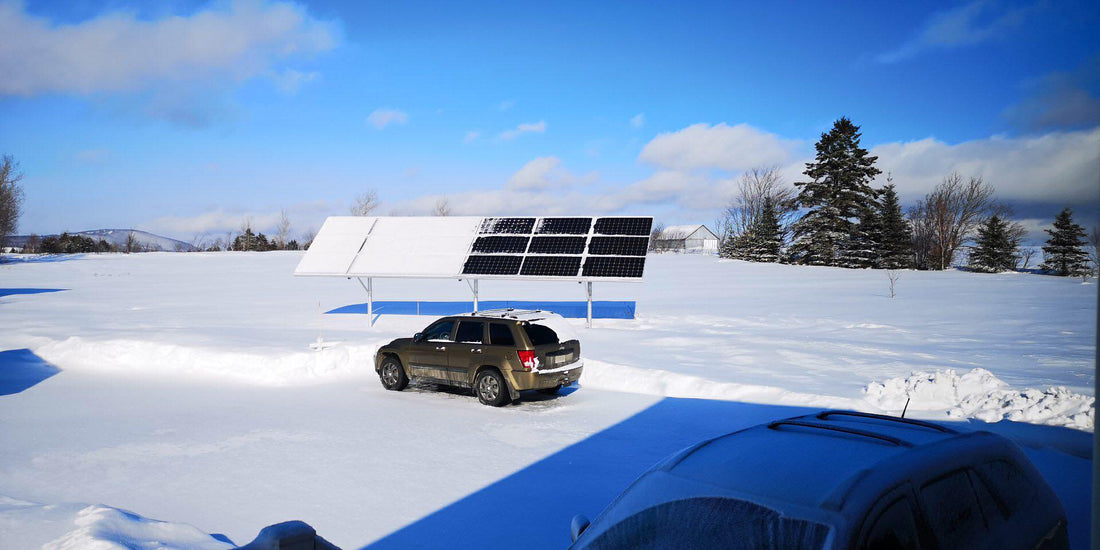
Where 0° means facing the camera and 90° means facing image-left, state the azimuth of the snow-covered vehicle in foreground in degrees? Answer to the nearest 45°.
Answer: approximately 45°

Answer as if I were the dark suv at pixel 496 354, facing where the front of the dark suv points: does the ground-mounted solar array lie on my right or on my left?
on my right

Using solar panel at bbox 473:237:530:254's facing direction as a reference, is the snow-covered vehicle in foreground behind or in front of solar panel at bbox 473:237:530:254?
in front

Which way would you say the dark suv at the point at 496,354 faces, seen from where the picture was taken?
facing away from the viewer and to the left of the viewer

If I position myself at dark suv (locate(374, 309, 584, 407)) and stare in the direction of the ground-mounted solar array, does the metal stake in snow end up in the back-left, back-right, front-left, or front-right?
front-left

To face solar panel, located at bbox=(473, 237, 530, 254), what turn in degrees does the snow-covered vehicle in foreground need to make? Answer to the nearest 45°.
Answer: approximately 90° to its right

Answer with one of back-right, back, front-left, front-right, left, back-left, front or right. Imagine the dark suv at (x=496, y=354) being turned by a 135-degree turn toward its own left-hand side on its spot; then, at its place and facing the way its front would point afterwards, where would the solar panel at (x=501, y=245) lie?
back

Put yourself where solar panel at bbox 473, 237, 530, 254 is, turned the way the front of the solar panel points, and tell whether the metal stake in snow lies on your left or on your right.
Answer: on your right

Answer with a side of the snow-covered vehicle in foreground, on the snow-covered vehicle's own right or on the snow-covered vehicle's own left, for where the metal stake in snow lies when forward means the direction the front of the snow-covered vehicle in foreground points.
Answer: on the snow-covered vehicle's own right

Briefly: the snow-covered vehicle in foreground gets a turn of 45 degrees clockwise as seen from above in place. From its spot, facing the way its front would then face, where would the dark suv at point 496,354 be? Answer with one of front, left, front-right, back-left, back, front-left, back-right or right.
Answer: front-right

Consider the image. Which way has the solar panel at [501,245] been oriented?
toward the camera

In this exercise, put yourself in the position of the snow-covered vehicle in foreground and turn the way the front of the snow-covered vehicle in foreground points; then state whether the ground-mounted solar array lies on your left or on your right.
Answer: on your right
